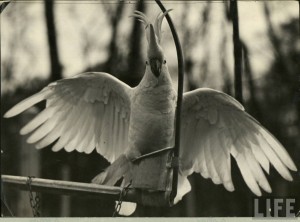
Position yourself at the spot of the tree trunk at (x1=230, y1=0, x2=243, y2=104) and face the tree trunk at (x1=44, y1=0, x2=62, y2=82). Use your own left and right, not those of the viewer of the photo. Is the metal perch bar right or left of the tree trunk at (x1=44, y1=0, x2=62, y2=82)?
left

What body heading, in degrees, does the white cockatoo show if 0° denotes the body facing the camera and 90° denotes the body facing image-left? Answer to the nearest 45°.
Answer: approximately 0°
